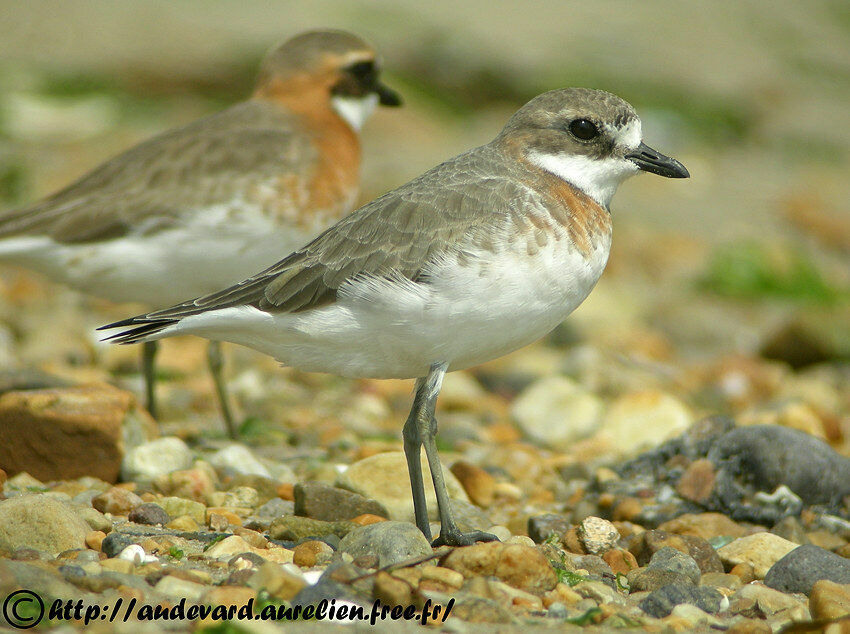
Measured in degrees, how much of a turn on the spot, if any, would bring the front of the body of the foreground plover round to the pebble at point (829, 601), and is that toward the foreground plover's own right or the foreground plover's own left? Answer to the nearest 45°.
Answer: approximately 45° to the foreground plover's own right

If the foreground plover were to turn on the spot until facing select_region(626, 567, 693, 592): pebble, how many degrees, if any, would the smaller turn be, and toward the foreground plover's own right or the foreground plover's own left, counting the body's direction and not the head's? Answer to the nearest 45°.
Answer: approximately 45° to the foreground plover's own right

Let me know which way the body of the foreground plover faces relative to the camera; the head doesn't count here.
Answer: to the viewer's right

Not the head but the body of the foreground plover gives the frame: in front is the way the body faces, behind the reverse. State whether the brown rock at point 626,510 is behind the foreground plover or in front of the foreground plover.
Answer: in front

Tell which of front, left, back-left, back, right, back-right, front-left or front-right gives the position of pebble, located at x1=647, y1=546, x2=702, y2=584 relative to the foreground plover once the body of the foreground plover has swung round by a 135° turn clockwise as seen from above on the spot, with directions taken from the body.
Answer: left

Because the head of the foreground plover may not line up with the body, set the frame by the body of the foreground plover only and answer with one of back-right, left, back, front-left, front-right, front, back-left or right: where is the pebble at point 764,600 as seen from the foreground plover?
front-right

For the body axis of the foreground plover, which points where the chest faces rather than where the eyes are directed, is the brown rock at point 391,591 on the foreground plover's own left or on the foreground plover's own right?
on the foreground plover's own right

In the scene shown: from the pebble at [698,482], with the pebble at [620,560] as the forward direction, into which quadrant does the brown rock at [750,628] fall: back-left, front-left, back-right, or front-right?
front-left

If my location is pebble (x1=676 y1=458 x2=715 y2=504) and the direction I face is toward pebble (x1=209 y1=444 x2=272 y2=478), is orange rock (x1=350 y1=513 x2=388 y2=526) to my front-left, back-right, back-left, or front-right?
front-left

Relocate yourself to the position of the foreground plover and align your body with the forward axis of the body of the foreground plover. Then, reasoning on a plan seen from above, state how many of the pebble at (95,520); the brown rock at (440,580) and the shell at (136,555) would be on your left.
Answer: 0

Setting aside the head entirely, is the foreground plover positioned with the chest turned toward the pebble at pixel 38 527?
no

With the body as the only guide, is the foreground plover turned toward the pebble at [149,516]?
no

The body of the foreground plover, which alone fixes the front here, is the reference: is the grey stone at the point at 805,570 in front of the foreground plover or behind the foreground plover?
in front

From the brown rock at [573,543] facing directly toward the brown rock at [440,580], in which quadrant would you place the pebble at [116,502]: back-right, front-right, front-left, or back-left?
front-right
